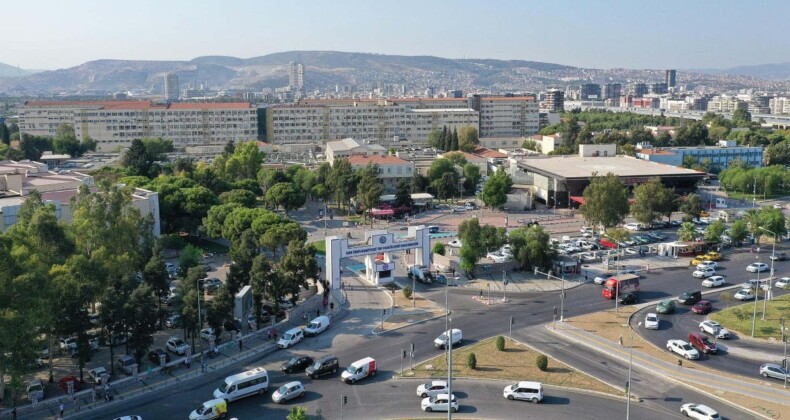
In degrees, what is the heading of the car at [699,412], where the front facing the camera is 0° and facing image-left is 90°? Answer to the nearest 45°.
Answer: approximately 135°

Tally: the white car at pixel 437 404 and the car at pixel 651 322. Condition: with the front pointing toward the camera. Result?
1

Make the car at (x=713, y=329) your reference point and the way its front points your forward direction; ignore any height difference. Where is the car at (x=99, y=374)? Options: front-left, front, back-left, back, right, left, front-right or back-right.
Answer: right

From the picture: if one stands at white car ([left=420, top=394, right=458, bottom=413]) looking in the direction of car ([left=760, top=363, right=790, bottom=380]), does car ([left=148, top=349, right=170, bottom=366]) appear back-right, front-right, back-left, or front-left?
back-left

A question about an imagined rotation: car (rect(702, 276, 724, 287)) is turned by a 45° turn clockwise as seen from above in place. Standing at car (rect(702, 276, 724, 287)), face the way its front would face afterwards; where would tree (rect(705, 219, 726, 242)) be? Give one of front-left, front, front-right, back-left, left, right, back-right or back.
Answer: right

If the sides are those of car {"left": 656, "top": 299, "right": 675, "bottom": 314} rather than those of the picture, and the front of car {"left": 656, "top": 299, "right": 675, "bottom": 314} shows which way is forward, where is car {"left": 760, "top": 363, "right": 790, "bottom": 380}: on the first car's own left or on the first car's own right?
on the first car's own left
